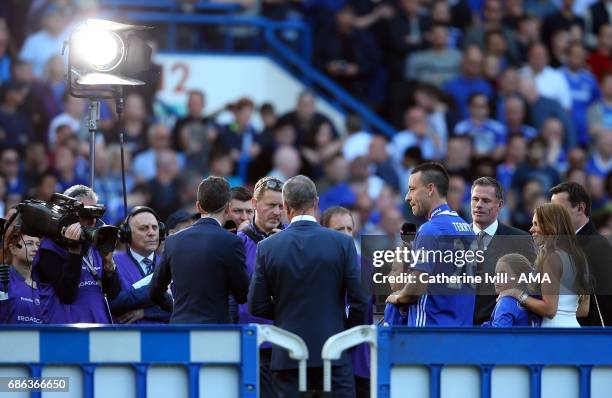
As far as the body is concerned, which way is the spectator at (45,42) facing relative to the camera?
toward the camera

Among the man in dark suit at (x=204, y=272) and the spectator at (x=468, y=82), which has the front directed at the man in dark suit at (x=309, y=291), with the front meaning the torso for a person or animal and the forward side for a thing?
the spectator

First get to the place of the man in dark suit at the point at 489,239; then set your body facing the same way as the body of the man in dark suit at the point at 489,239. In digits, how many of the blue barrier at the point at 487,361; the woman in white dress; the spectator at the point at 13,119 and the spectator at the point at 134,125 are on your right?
2

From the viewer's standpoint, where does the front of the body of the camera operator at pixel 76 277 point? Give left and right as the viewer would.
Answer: facing the viewer and to the right of the viewer

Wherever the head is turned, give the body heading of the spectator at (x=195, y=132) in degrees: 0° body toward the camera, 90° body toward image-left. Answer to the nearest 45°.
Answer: approximately 0°

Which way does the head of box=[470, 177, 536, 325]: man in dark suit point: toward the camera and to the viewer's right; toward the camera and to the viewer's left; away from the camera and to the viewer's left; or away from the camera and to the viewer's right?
toward the camera and to the viewer's left

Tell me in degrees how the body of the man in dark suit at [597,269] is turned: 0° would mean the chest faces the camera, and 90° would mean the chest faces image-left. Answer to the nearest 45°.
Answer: approximately 90°

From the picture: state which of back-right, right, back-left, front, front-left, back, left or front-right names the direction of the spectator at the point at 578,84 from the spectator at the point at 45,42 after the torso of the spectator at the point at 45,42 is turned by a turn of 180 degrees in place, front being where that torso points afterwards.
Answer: right

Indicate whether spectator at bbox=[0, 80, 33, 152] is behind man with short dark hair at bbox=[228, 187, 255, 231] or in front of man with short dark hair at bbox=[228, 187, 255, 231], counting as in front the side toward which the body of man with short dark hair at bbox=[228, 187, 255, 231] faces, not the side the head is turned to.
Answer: behind

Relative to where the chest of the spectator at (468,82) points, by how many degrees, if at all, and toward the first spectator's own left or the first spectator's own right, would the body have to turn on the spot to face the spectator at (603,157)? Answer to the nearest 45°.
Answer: approximately 90° to the first spectator's own left

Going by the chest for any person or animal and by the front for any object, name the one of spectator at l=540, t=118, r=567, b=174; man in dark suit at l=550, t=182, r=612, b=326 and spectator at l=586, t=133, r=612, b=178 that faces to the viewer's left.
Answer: the man in dark suit

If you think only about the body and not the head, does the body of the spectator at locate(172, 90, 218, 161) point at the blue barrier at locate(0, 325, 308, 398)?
yes

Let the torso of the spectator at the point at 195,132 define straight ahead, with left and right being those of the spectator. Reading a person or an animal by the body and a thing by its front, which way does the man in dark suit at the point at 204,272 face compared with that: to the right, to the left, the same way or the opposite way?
the opposite way

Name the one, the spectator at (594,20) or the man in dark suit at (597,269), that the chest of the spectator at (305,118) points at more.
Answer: the man in dark suit
